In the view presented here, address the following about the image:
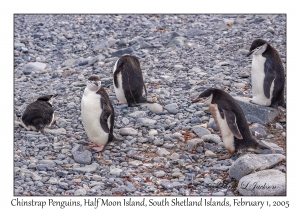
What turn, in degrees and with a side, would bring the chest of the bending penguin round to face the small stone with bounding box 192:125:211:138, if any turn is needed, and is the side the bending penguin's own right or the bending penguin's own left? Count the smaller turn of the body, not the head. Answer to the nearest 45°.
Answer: approximately 45° to the bending penguin's own right

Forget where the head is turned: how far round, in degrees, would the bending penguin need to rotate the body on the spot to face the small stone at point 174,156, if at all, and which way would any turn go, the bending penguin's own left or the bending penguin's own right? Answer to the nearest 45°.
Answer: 0° — it already faces it

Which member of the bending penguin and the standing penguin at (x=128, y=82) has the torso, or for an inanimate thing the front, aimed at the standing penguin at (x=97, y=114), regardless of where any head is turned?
the bending penguin

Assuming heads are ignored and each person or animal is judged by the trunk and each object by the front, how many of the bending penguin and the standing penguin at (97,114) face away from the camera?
0

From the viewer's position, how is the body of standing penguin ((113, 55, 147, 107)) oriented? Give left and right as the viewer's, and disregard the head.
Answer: facing away from the viewer and to the left of the viewer

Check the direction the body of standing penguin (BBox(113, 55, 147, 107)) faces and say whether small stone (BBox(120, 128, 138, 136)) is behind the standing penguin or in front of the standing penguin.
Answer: behind

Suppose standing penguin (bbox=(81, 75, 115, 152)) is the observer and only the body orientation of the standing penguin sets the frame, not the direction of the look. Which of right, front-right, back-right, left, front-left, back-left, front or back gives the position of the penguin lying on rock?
right

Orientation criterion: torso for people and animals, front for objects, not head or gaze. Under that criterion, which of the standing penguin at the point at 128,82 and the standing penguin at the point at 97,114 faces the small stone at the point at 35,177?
the standing penguin at the point at 97,114

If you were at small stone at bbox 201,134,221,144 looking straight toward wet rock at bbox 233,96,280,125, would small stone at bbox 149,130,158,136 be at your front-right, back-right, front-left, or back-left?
back-left

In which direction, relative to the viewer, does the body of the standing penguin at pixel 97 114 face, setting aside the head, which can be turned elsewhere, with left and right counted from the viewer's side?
facing the viewer and to the left of the viewer

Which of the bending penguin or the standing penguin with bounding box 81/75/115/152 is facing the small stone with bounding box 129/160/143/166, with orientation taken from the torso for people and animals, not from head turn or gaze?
the bending penguin

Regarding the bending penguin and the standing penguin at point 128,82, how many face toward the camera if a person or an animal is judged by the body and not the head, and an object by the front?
0

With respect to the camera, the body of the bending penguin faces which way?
to the viewer's left

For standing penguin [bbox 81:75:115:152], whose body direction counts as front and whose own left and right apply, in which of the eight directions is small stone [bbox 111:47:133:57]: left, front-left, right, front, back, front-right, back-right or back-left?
back-right
